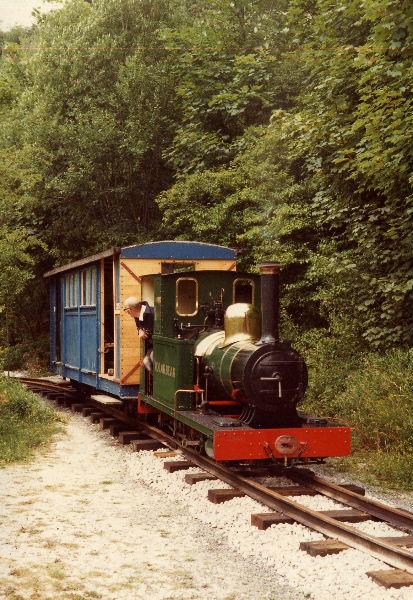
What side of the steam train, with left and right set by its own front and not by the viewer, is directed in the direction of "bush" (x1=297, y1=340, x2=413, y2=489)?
left

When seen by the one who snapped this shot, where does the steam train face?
facing the viewer and to the right of the viewer
